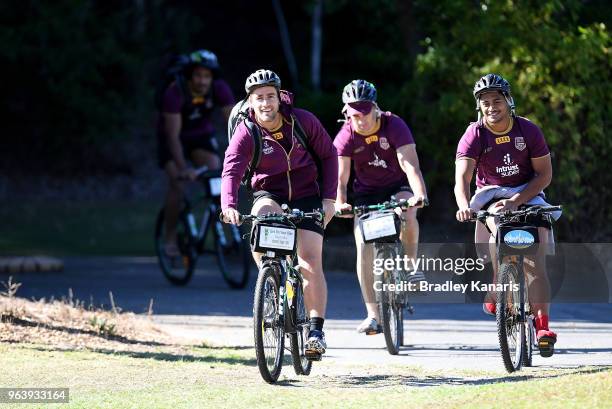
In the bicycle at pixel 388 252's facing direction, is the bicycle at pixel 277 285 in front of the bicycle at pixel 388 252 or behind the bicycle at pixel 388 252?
in front

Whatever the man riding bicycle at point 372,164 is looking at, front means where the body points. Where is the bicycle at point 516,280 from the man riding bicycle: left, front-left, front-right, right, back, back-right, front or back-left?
front-left

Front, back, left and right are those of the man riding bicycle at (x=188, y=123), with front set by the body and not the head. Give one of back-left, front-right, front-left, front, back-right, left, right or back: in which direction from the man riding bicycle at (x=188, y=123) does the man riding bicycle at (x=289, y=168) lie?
front-right

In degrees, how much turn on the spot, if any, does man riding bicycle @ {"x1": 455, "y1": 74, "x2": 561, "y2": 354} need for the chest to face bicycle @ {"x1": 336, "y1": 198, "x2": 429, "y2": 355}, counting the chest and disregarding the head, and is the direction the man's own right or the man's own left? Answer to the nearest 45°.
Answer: approximately 135° to the man's own right

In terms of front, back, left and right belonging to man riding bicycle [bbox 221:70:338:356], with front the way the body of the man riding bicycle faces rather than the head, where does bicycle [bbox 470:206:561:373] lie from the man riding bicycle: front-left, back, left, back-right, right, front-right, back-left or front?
left

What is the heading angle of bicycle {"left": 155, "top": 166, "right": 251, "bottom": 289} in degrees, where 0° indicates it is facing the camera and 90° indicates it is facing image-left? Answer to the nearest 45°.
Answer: approximately 315°

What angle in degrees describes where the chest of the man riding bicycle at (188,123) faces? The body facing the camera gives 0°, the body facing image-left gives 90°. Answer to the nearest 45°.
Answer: approximately 315°

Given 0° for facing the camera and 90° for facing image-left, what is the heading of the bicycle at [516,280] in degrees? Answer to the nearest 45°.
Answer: approximately 0°

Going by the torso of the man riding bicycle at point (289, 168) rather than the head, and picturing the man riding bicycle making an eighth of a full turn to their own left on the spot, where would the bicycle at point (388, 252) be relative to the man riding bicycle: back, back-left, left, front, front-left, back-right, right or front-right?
left

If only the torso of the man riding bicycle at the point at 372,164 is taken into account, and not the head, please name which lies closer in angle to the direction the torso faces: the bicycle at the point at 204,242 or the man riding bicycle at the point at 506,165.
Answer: the man riding bicycle

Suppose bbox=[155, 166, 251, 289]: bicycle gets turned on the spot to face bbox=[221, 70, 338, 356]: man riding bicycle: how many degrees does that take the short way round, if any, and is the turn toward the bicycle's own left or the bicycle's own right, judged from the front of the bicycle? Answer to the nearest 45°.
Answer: approximately 45° to the bicycle's own right

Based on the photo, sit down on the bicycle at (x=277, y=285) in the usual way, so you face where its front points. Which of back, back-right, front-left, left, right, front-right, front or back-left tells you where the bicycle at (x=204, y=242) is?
back
